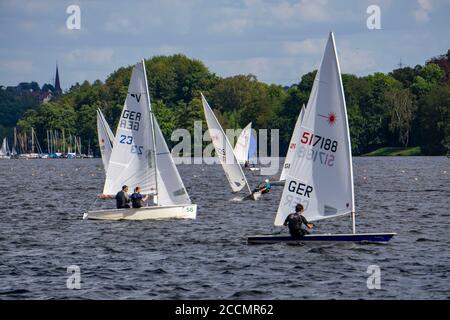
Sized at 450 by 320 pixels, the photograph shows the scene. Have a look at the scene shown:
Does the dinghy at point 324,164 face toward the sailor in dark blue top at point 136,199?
no

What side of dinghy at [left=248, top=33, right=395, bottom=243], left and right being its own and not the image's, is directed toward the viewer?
right

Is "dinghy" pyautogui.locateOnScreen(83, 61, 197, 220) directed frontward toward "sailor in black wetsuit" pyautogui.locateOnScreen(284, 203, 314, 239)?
no

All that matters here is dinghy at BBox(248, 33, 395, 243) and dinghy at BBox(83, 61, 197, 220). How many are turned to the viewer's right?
2

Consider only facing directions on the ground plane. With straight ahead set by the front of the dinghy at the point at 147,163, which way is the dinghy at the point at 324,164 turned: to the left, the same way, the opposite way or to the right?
the same way

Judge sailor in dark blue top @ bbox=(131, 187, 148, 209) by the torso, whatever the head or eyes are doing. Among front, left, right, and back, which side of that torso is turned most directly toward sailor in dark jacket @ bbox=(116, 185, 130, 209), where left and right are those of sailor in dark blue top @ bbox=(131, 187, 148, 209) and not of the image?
left

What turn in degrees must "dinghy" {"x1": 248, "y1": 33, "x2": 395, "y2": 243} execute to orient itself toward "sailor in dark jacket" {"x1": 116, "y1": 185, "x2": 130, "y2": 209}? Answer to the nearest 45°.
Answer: approximately 135° to its left

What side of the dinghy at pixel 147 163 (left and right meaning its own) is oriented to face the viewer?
right
